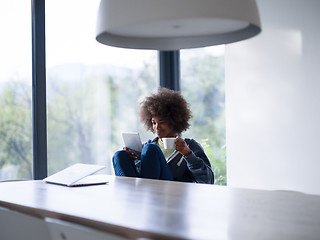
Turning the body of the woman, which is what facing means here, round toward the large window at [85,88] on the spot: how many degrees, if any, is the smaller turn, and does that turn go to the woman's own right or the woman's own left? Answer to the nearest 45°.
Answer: approximately 90° to the woman's own right

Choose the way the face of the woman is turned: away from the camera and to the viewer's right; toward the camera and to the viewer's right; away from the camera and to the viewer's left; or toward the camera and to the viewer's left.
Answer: toward the camera and to the viewer's left

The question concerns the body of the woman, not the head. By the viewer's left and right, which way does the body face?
facing the viewer and to the left of the viewer

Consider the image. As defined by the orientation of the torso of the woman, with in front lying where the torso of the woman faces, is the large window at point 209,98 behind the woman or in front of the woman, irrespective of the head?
behind
